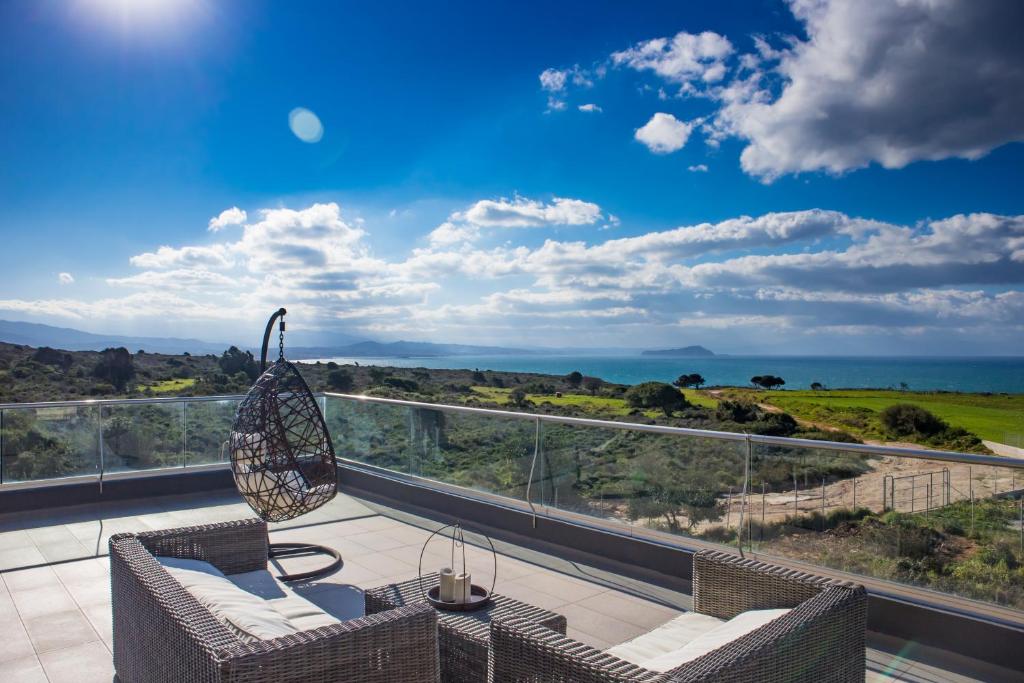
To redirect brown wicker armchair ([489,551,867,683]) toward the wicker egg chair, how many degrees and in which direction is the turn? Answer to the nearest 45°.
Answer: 0° — it already faces it

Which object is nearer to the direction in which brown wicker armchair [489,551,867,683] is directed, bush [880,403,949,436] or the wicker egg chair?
the wicker egg chair

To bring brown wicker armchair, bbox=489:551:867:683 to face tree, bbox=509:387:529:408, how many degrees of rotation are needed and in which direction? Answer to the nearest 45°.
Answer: approximately 45° to its right

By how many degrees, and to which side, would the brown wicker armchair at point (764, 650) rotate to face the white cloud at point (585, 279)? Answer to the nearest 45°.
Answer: approximately 45° to its right

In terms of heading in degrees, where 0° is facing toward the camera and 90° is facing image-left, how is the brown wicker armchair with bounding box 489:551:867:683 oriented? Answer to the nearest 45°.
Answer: approximately 135°
